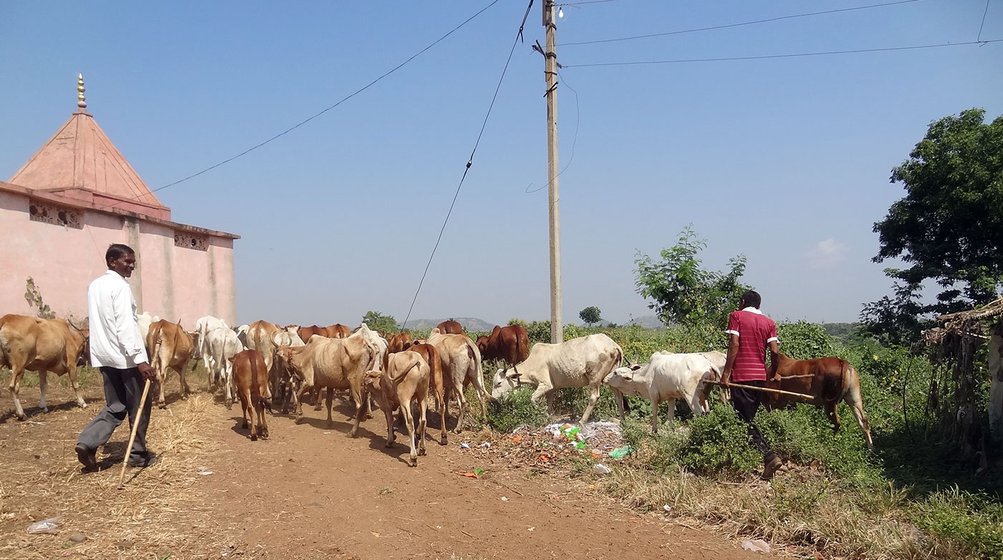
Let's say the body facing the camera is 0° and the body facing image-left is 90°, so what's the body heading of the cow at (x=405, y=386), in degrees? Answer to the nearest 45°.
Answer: approximately 135°

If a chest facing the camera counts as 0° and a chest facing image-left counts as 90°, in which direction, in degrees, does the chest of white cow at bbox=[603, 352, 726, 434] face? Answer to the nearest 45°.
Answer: approximately 90°

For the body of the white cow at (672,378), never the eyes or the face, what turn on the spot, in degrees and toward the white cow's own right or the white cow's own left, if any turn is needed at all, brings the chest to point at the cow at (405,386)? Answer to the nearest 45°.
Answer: approximately 45° to the white cow's own left

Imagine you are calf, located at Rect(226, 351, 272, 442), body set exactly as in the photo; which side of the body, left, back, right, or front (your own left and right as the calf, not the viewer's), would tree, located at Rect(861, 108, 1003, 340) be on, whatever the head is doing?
right

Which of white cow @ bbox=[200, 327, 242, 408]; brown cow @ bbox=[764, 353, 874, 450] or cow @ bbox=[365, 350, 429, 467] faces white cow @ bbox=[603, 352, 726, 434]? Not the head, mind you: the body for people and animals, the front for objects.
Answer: the brown cow

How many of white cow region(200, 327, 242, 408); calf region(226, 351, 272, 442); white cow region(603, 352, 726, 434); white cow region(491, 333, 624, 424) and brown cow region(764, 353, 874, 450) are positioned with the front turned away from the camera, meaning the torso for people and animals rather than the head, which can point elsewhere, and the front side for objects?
2

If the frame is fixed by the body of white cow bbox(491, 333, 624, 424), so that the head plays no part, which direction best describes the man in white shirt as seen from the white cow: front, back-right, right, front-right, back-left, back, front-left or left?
front-left

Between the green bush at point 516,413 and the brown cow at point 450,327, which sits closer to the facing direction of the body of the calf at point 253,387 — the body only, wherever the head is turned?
the brown cow

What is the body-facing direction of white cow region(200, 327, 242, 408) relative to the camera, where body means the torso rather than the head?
away from the camera

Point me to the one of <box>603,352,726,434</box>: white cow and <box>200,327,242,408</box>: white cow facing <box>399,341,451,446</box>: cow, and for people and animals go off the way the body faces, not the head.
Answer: <box>603,352,726,434</box>: white cow

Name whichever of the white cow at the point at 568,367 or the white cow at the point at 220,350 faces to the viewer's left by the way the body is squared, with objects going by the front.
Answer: the white cow at the point at 568,367

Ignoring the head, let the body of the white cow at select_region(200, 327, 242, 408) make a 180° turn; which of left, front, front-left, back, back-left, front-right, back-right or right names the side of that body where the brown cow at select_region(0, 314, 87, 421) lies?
front-right

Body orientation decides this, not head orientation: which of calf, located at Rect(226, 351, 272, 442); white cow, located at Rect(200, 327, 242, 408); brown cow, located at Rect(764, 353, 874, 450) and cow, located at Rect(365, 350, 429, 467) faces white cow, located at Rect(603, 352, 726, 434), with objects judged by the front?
the brown cow

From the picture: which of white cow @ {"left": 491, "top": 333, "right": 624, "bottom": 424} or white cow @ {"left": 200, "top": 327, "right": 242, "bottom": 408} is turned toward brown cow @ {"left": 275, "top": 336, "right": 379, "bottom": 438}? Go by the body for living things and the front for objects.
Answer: white cow @ {"left": 491, "top": 333, "right": 624, "bottom": 424}

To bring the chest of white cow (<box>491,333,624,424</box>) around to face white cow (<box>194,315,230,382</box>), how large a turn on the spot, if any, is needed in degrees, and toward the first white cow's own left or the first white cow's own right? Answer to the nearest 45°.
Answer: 0° — it already faces it

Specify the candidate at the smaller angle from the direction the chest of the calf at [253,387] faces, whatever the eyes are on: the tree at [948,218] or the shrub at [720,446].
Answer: the tree

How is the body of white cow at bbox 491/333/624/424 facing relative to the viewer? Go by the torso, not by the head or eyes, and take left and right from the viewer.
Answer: facing to the left of the viewer

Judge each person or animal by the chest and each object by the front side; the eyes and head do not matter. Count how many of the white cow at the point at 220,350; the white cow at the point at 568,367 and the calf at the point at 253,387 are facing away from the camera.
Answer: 2

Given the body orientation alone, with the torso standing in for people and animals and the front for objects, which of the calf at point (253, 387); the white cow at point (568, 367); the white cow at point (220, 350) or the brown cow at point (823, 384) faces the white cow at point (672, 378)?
the brown cow

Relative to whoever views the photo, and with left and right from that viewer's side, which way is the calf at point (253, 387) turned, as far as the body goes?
facing away from the viewer
